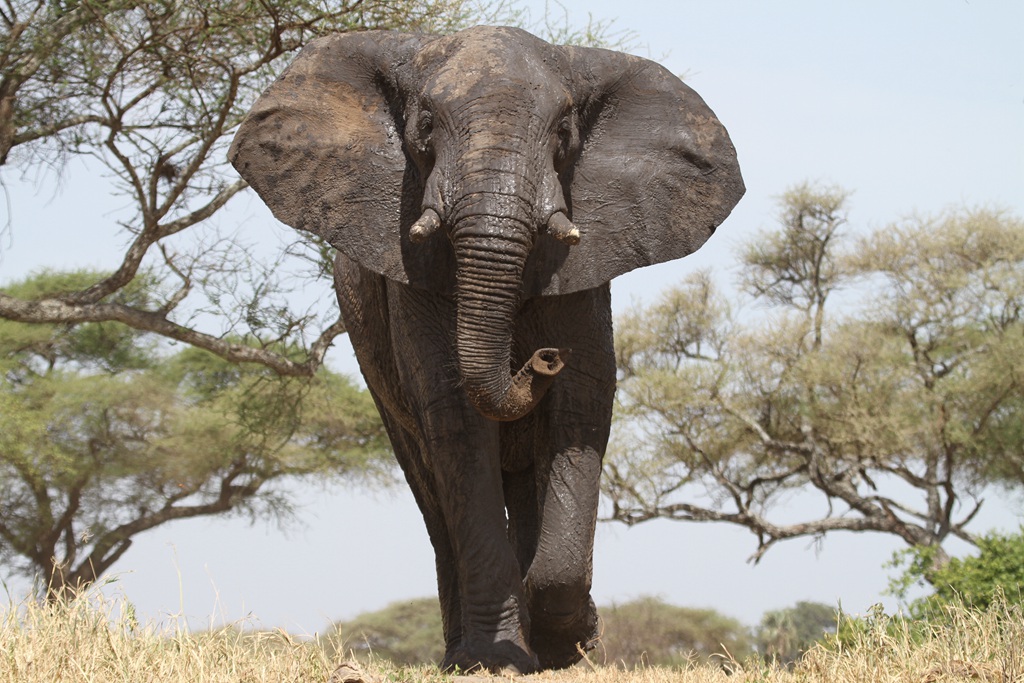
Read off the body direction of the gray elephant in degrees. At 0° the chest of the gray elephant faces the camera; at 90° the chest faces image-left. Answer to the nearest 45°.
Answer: approximately 0°

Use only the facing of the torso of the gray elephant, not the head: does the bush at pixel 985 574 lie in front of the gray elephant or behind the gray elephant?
behind
